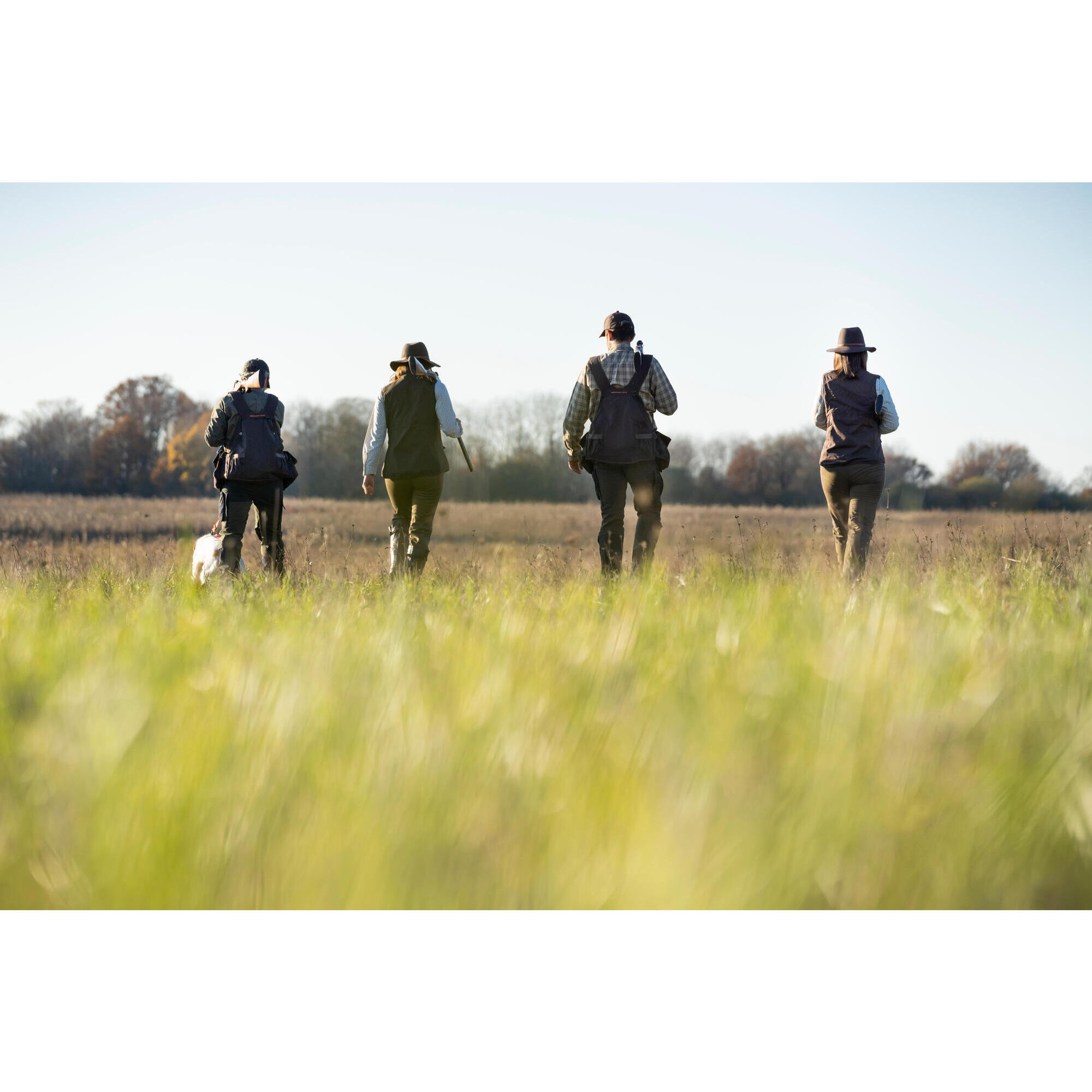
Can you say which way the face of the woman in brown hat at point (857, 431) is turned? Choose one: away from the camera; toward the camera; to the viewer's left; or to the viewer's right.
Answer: away from the camera

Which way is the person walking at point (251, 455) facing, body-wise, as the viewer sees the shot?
away from the camera

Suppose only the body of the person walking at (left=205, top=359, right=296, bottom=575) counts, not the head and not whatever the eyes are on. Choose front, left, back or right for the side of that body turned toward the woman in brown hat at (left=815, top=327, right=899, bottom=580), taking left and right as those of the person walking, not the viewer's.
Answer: right

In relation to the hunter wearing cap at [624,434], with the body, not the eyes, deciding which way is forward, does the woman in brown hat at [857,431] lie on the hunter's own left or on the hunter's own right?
on the hunter's own right

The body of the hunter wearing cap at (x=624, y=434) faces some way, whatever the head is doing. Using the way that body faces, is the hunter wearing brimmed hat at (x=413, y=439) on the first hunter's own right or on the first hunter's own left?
on the first hunter's own left

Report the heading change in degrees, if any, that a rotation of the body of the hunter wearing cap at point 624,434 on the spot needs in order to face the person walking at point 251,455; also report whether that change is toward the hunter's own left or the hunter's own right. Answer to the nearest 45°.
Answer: approximately 90° to the hunter's own left

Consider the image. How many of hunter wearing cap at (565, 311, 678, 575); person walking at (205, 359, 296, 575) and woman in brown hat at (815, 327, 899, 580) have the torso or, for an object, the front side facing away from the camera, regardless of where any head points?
3

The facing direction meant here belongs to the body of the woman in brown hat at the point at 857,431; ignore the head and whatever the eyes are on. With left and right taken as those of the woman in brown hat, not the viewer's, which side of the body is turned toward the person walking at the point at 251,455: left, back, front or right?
left

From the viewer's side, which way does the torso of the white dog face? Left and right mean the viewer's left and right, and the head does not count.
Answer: facing away from the viewer and to the right of the viewer

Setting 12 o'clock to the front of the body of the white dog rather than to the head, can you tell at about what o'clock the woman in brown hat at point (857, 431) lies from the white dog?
The woman in brown hat is roughly at 2 o'clock from the white dog.

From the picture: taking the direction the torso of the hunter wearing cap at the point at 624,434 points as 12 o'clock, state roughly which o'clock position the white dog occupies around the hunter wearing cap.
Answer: The white dog is roughly at 9 o'clock from the hunter wearing cap.

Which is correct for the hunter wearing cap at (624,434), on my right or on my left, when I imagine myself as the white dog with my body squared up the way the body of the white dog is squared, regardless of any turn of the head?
on my right

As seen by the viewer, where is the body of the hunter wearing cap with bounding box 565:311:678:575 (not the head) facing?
away from the camera

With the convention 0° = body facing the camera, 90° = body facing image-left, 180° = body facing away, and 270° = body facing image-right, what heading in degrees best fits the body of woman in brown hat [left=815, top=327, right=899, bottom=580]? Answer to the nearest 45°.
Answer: approximately 180°
